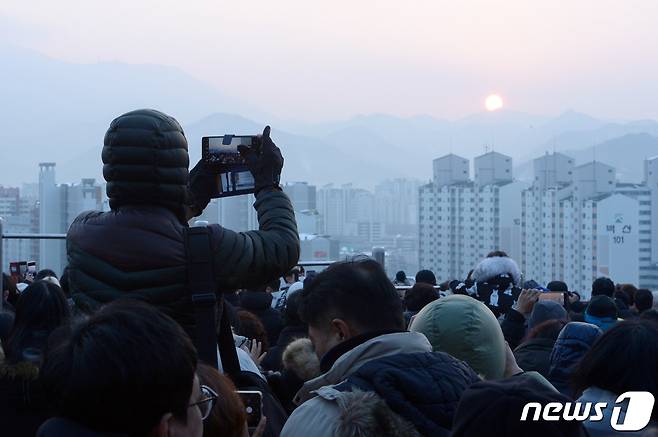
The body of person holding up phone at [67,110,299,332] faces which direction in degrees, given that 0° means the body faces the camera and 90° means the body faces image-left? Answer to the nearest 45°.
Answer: approximately 225°
